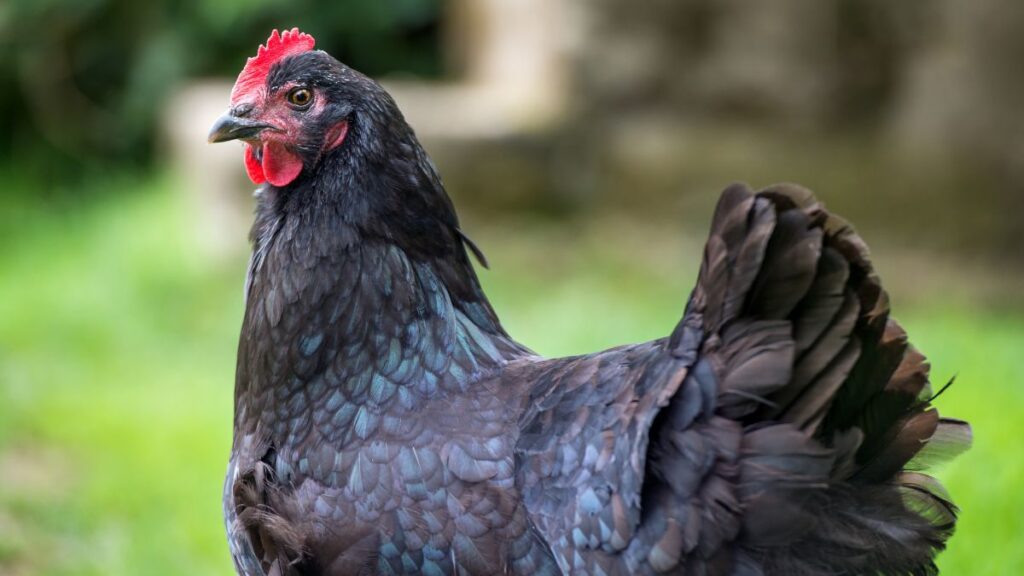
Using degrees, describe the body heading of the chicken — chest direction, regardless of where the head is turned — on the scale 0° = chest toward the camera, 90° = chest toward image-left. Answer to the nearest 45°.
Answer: approximately 90°
